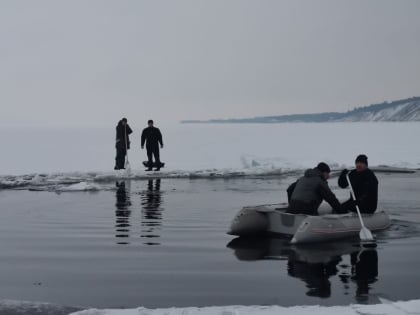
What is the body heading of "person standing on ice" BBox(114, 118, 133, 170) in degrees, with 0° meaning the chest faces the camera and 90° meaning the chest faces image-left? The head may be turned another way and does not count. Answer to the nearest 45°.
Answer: approximately 315°

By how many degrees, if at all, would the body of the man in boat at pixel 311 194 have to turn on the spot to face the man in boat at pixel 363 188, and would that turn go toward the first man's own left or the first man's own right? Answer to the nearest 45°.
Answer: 0° — they already face them

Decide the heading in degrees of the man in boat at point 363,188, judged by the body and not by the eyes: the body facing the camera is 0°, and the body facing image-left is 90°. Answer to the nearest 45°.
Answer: approximately 45°

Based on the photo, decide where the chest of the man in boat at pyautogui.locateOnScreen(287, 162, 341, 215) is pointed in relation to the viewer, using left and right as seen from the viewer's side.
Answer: facing away from the viewer and to the right of the viewer

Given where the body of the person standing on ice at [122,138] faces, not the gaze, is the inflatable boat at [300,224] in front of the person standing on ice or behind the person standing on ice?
in front

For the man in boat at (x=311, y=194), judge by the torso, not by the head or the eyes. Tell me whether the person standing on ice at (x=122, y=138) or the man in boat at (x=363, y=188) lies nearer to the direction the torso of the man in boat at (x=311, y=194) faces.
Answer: the man in boat

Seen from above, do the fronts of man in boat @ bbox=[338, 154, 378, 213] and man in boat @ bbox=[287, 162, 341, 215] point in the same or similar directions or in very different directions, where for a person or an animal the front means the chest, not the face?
very different directions

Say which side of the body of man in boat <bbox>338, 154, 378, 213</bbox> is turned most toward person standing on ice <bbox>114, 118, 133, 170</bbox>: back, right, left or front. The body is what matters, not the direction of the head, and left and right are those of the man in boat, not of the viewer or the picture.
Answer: right
